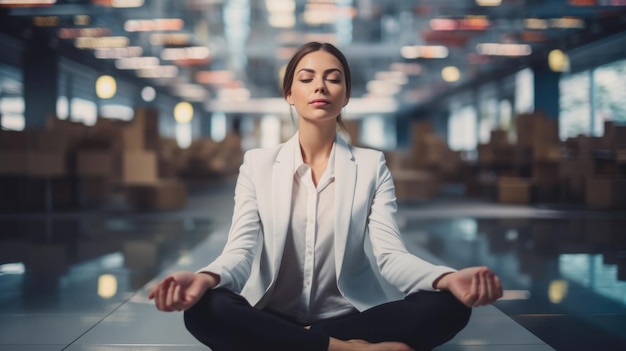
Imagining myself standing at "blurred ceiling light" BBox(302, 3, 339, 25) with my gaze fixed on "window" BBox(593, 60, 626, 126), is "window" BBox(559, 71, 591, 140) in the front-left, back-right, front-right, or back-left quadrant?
front-left

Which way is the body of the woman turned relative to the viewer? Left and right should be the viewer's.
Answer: facing the viewer

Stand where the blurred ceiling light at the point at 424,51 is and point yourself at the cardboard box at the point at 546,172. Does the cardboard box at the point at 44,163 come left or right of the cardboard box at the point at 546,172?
right

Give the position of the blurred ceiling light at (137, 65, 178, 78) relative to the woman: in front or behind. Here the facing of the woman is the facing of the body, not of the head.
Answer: behind

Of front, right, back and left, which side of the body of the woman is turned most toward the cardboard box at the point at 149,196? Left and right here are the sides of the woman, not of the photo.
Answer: back

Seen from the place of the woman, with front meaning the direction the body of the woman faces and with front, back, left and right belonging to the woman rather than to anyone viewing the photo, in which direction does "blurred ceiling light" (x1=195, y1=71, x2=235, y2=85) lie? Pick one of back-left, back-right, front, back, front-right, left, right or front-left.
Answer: back

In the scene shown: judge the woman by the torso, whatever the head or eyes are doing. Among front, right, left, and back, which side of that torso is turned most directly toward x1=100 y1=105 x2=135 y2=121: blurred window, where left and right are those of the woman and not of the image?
back

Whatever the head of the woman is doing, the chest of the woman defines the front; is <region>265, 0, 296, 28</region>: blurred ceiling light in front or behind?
behind

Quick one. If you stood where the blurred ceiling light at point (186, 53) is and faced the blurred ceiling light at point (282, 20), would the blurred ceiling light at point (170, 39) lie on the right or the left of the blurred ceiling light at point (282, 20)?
right

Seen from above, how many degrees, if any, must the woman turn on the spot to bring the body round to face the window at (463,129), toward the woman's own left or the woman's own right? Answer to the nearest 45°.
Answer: approximately 180°

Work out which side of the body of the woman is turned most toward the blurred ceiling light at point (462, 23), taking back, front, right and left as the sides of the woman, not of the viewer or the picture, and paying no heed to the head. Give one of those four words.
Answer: back

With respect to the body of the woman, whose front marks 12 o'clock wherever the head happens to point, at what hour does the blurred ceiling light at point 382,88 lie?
The blurred ceiling light is roughly at 6 o'clock from the woman.
